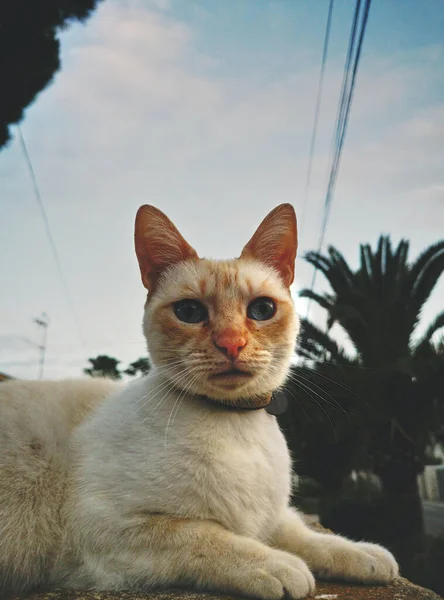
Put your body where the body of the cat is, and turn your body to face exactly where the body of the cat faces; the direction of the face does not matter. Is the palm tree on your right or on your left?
on your left

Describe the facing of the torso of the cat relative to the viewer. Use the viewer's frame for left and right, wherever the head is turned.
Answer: facing the viewer and to the right of the viewer
